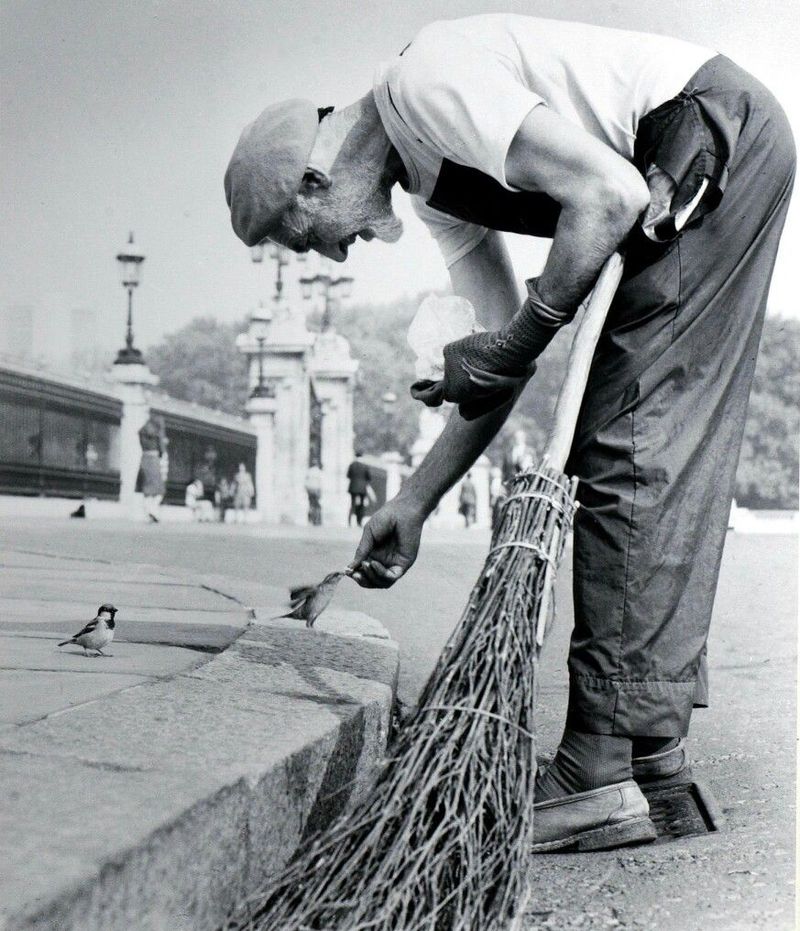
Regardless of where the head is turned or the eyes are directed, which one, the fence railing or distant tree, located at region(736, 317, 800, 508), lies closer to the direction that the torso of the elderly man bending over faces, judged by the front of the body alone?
the fence railing

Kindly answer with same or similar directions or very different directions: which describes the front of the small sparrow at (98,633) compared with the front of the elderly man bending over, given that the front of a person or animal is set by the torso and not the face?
very different directions

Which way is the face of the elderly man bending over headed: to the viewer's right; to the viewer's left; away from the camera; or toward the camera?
to the viewer's left

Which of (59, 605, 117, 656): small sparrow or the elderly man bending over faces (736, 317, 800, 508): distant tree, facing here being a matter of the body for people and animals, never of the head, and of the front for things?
the small sparrow

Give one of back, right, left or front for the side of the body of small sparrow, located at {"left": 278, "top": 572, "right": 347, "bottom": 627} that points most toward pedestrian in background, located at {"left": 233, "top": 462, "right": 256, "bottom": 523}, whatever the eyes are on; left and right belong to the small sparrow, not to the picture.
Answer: left

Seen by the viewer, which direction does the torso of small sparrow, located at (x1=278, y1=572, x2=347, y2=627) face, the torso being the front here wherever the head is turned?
to the viewer's right

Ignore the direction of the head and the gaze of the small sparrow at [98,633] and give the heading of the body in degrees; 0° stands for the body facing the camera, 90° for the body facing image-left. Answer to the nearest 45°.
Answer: approximately 270°

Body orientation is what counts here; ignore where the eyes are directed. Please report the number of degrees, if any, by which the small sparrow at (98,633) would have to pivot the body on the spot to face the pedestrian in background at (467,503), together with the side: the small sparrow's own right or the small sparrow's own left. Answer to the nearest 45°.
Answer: approximately 45° to the small sparrow's own left

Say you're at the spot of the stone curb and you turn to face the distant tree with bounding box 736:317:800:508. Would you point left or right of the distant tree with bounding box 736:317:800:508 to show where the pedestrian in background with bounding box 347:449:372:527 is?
left

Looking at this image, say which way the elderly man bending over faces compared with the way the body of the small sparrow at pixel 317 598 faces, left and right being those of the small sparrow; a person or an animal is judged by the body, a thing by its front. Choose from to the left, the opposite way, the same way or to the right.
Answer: the opposite way

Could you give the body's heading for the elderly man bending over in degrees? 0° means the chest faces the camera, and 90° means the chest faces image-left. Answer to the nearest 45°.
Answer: approximately 90°

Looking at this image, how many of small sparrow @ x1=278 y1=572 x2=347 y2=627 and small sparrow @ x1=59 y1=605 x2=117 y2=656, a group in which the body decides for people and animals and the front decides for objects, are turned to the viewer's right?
2

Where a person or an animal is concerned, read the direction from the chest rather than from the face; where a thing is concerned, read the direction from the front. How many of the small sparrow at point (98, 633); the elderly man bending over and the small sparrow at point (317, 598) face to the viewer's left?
1
